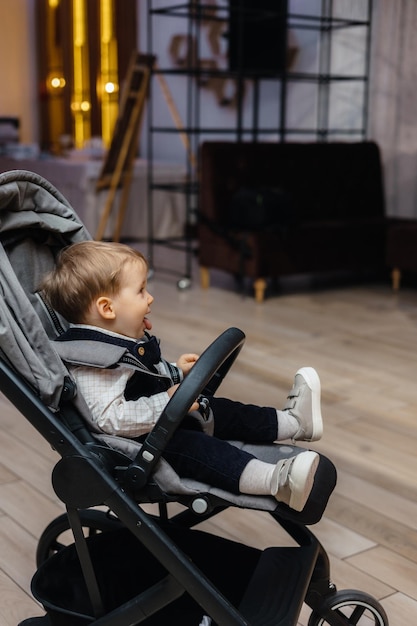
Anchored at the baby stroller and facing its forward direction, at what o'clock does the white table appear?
The white table is roughly at 9 o'clock from the baby stroller.

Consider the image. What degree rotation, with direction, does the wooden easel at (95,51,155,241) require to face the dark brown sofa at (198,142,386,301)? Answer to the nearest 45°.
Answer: approximately 90° to its left

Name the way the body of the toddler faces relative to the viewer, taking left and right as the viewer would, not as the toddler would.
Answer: facing to the right of the viewer

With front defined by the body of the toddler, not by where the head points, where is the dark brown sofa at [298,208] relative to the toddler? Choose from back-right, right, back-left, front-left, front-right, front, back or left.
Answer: left

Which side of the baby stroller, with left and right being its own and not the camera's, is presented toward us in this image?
right

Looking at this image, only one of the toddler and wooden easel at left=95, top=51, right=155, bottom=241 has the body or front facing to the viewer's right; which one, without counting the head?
the toddler

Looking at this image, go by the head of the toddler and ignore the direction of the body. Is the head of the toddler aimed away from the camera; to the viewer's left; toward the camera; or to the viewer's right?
to the viewer's right

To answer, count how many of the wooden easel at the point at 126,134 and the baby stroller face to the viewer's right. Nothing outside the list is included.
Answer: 1

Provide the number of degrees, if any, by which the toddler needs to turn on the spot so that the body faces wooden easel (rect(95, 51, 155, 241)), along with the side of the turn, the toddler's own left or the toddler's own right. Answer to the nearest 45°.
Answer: approximately 90° to the toddler's own left
